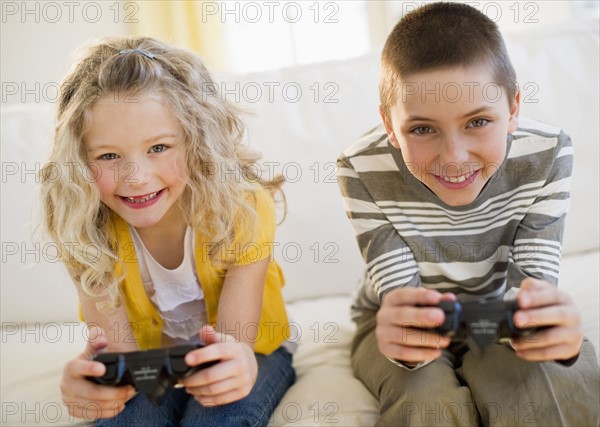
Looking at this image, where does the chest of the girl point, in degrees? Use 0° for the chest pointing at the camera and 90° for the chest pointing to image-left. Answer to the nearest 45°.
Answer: approximately 0°

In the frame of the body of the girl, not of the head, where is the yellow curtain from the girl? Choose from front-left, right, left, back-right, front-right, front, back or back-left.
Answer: back

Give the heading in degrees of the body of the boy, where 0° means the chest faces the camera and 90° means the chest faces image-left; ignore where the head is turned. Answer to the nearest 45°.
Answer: approximately 0°

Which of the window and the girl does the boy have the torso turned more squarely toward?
the girl

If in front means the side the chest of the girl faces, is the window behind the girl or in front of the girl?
behind

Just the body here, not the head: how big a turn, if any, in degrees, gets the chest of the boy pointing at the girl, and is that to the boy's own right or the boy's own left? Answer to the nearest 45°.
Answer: approximately 90° to the boy's own right
